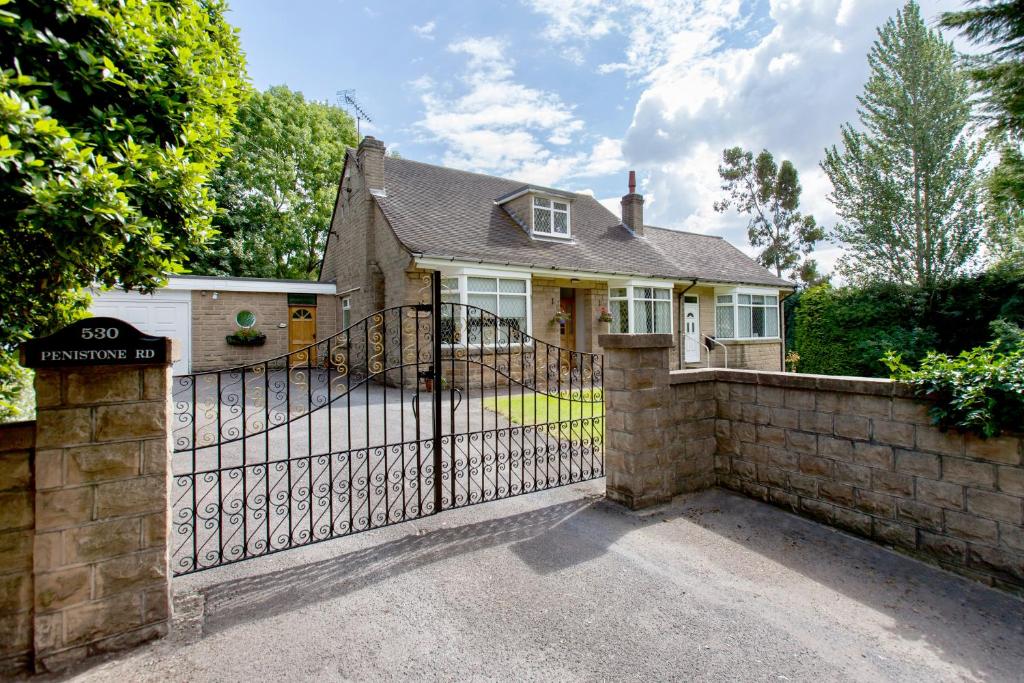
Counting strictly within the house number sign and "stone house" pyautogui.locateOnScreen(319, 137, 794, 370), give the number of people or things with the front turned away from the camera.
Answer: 0

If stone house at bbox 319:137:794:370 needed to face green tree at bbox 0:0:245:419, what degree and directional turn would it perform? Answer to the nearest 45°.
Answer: approximately 45° to its right

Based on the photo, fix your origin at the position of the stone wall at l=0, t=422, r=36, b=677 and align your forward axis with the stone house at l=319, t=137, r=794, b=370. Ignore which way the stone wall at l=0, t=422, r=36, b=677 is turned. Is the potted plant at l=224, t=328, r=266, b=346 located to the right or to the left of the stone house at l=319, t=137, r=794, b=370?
left

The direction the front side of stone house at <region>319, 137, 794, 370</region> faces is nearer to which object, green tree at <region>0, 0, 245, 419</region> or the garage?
the green tree

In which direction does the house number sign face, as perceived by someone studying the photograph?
facing the viewer

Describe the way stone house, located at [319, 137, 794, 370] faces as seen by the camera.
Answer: facing the viewer and to the right of the viewer

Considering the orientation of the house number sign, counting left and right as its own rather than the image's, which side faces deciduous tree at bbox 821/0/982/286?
left

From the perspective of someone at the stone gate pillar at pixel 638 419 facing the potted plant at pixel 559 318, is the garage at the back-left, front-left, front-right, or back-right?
front-left

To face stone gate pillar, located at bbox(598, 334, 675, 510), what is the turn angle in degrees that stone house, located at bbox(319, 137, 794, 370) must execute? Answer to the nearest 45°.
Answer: approximately 45° to its right

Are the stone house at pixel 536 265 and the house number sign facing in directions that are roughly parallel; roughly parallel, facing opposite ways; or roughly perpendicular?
roughly parallel

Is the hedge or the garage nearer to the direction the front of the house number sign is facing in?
the hedge
